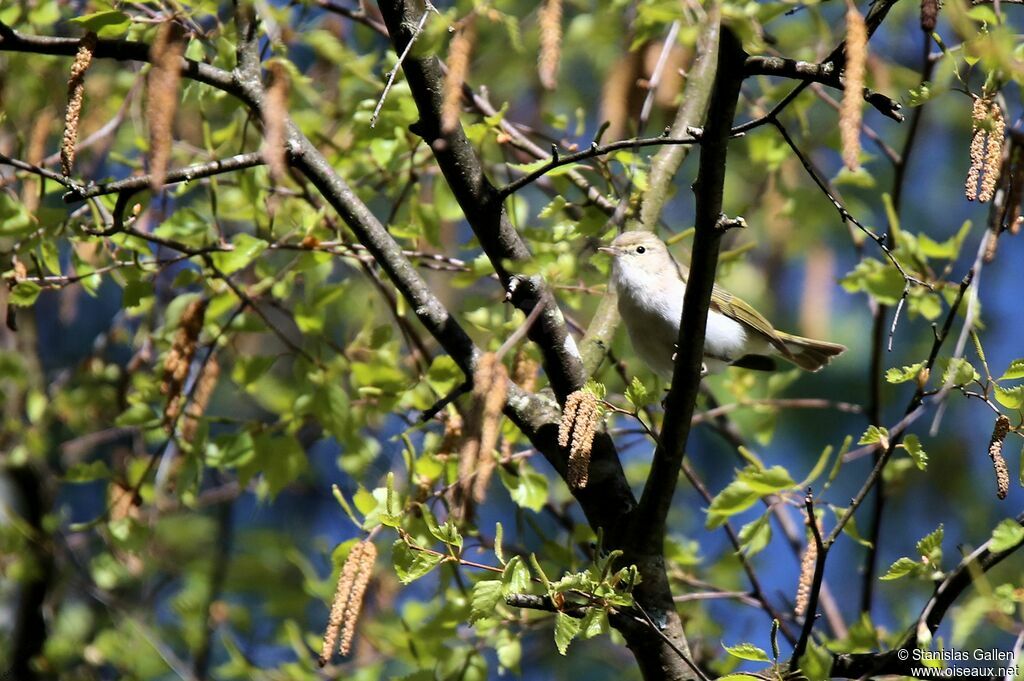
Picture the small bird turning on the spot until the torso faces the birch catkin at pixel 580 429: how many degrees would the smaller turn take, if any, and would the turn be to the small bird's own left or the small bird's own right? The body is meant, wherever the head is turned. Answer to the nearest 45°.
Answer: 0° — it already faces it

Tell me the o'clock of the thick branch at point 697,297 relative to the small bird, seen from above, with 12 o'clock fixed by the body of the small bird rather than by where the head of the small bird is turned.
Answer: The thick branch is roughly at 9 o'clock from the small bird.

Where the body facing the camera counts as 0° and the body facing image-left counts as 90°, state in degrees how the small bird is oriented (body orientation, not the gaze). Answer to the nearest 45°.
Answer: approximately 90°

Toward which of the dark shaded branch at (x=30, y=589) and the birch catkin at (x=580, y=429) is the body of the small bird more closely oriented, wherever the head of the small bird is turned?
the dark shaded branch

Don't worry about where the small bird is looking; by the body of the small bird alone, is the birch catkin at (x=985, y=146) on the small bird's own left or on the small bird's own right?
on the small bird's own left

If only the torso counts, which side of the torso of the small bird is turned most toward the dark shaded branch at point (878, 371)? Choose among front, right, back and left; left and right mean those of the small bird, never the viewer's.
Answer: back

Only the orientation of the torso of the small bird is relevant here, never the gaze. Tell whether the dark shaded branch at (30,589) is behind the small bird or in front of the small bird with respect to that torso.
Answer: in front

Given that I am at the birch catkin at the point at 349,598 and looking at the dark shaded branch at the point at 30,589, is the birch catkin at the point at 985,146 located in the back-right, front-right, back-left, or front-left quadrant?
back-right
